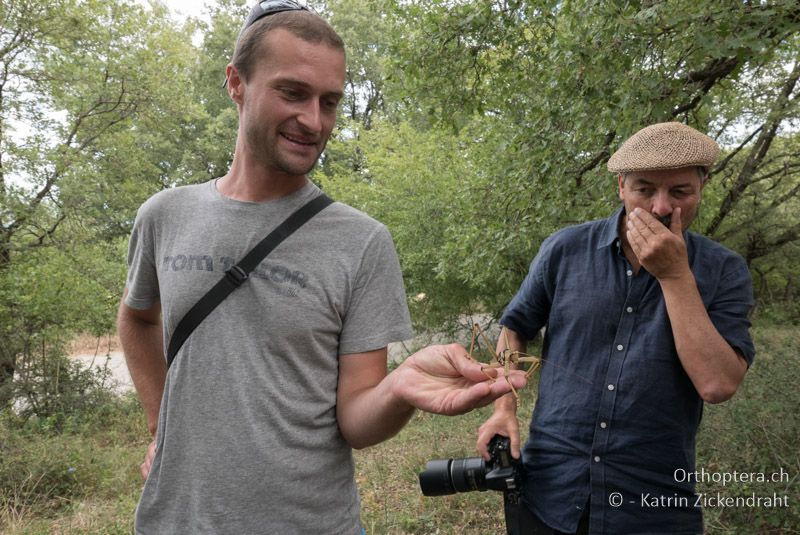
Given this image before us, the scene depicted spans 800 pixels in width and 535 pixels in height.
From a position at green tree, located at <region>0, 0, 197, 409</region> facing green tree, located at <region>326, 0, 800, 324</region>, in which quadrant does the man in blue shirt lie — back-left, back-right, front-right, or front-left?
front-right

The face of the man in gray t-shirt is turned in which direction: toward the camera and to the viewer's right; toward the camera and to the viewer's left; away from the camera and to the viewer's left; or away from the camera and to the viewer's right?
toward the camera and to the viewer's right

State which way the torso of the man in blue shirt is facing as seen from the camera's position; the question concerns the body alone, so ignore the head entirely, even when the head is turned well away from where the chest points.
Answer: toward the camera

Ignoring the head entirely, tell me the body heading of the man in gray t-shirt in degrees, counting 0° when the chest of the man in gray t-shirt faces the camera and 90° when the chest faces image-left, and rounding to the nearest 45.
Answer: approximately 0°

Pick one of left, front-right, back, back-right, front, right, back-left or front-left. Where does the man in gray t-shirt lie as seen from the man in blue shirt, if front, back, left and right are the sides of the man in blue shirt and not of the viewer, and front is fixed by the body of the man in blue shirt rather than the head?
front-right

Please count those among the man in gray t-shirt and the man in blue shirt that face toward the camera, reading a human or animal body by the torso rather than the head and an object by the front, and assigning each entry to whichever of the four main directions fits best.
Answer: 2
